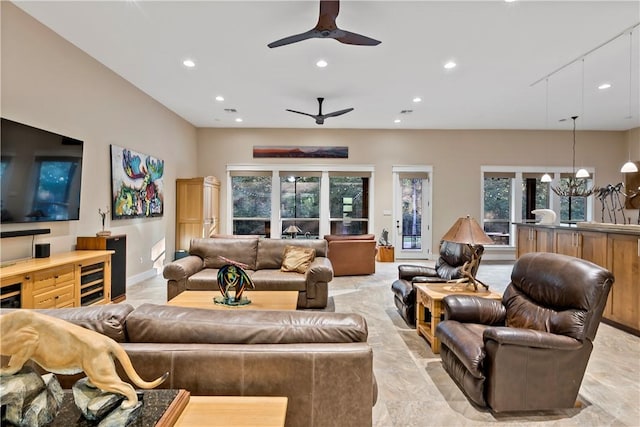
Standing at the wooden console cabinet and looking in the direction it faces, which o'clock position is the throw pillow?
The throw pillow is roughly at 11 o'clock from the wooden console cabinet.

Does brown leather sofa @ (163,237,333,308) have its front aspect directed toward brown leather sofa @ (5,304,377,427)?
yes

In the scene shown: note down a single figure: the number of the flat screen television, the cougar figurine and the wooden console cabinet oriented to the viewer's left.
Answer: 1

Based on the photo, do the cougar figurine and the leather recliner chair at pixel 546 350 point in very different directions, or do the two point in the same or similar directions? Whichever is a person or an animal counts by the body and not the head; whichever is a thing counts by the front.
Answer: same or similar directions

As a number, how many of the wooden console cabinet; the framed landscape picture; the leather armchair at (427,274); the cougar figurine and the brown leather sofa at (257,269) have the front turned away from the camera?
0

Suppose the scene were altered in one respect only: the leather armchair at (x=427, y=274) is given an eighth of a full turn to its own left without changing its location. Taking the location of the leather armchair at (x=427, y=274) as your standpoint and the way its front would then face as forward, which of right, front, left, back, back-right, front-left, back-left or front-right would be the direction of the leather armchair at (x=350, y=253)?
back-right

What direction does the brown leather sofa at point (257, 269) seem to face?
toward the camera

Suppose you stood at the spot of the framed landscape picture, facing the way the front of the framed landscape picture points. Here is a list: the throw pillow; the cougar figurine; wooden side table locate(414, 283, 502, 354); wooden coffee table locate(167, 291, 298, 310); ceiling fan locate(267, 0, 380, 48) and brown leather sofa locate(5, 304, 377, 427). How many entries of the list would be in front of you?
6

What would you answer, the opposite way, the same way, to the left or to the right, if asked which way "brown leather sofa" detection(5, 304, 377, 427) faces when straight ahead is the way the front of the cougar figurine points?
to the right

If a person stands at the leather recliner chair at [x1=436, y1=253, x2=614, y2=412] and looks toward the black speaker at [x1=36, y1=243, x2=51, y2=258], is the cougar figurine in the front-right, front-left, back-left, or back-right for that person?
front-left

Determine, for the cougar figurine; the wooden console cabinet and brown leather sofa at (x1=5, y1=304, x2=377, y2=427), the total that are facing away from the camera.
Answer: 1

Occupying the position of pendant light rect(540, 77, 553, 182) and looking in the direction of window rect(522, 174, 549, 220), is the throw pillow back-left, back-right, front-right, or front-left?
back-left

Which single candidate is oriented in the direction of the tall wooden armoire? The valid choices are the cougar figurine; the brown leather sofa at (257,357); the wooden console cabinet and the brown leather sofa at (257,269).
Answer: the brown leather sofa at (257,357)

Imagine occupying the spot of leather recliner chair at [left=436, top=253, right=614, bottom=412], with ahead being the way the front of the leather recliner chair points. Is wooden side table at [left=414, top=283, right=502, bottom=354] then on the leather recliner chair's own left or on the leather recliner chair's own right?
on the leather recliner chair's own right

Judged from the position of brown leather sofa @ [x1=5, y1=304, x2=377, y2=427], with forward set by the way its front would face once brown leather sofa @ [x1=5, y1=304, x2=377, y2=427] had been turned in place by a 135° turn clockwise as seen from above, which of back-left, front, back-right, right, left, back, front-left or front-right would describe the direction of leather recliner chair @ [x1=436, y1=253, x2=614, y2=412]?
front-left

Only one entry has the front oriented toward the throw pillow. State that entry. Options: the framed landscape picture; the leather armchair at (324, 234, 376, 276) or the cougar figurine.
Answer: the framed landscape picture

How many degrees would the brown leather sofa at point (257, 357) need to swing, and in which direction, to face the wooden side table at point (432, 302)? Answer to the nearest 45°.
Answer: approximately 45° to its right

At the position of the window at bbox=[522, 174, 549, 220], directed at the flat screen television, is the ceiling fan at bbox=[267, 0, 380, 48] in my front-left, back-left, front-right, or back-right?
front-left
